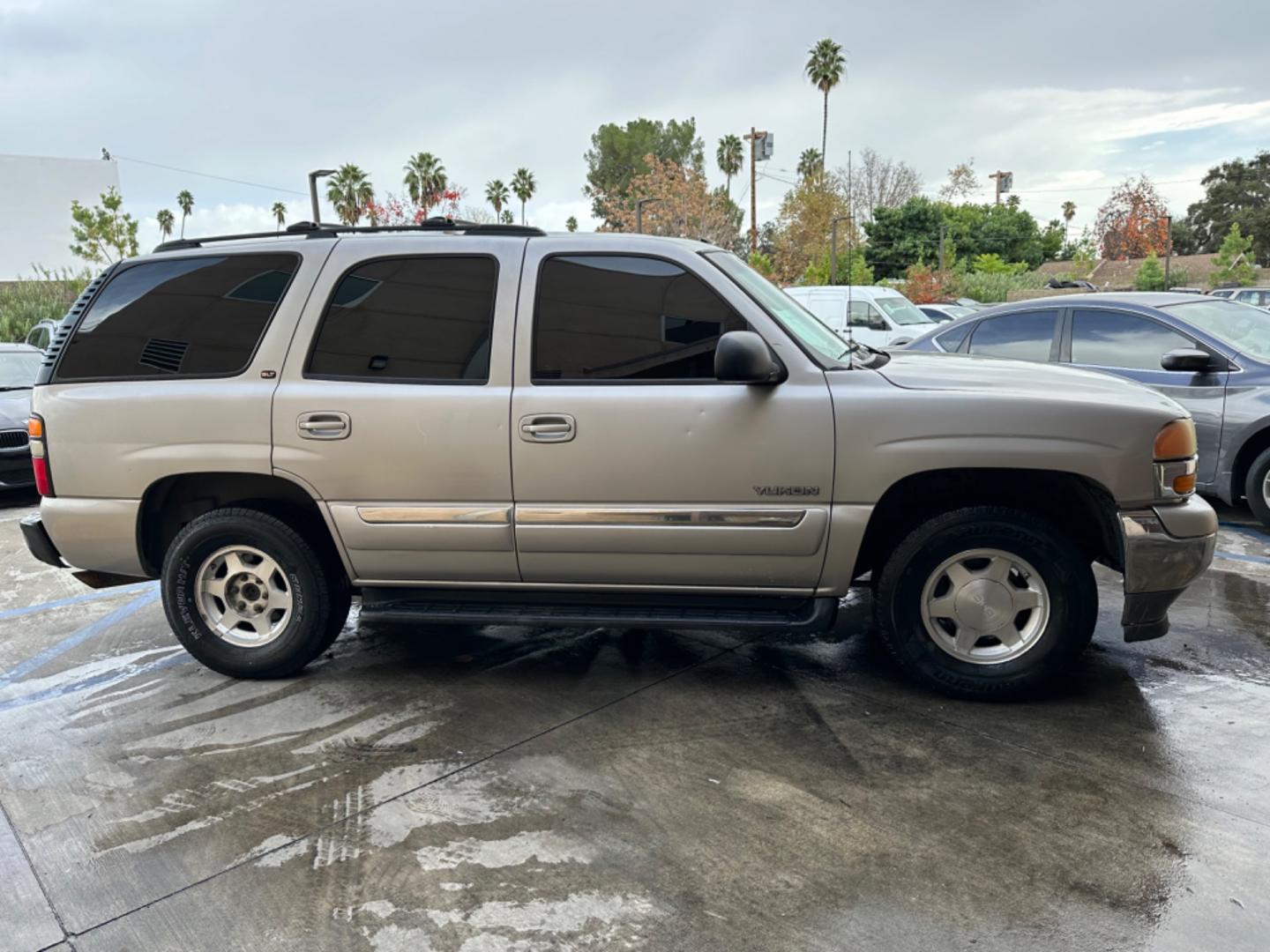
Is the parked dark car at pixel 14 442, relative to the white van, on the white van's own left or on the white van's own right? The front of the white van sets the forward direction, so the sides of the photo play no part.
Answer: on the white van's own right

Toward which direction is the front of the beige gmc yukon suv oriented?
to the viewer's right

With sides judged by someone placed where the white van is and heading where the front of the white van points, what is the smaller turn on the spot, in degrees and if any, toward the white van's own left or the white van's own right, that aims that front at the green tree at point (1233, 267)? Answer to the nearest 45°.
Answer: approximately 90° to the white van's own left

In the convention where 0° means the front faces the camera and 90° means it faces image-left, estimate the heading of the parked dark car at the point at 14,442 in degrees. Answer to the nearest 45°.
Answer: approximately 0°

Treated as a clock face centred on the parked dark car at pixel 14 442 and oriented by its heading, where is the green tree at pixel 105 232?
The green tree is roughly at 6 o'clock from the parked dark car.

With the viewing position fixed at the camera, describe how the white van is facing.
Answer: facing the viewer and to the right of the viewer

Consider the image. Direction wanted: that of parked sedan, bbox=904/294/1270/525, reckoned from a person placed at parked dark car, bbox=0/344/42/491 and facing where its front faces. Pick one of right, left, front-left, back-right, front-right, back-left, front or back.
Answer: front-left

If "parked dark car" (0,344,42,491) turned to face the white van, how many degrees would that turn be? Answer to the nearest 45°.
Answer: approximately 90° to its left

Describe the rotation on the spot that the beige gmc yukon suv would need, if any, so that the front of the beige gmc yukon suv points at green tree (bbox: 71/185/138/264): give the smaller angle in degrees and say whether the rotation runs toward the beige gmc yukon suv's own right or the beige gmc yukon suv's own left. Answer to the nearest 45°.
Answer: approximately 135° to the beige gmc yukon suv's own left

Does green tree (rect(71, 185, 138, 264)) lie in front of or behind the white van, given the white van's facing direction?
behind

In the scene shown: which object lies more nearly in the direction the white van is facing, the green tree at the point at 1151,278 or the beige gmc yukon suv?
the beige gmc yukon suv

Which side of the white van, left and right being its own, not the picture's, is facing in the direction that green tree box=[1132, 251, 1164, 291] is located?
left

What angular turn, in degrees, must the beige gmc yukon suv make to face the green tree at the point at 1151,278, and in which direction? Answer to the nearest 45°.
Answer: approximately 45° to its left
